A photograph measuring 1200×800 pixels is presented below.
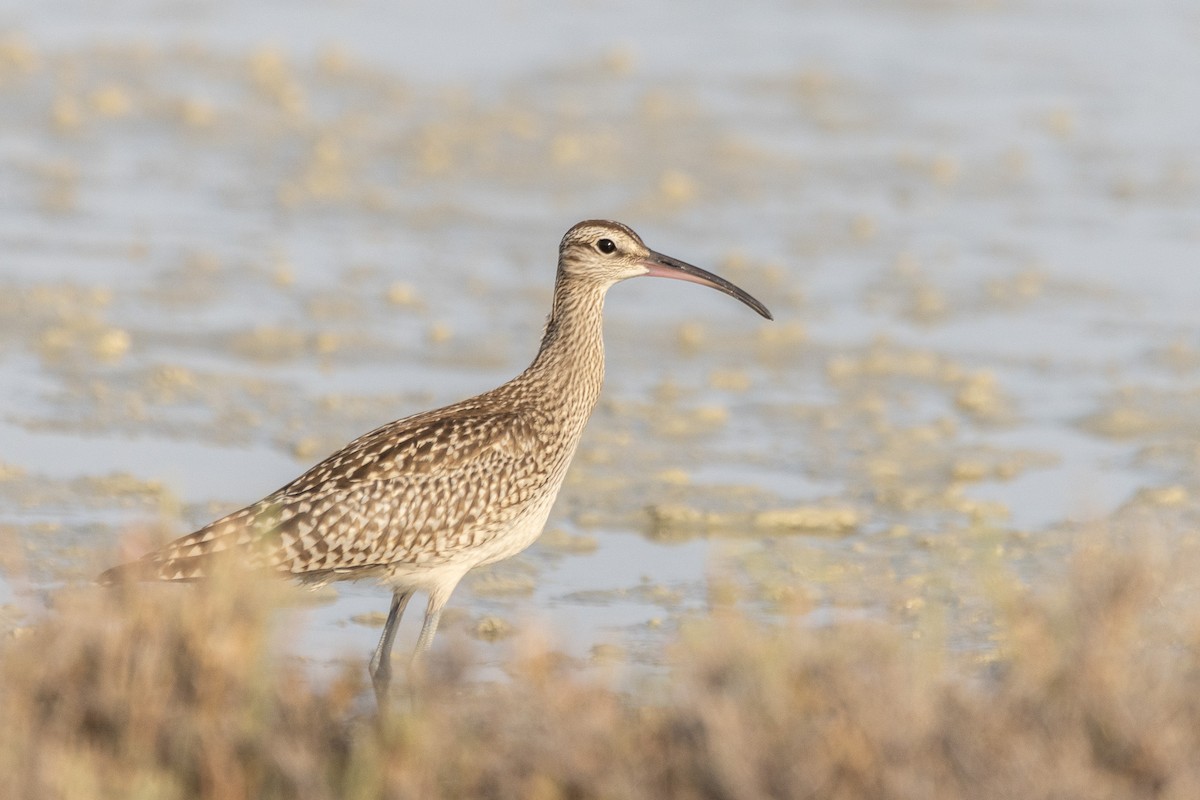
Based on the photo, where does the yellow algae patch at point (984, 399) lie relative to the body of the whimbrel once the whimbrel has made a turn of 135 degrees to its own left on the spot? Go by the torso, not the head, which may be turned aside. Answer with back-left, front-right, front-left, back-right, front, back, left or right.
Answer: right

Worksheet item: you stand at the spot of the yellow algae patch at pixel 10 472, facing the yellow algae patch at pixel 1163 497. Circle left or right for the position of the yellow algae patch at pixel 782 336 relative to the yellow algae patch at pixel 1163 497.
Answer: left

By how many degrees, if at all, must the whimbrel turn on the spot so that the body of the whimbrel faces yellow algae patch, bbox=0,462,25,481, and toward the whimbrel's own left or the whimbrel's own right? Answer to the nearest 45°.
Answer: approximately 135° to the whimbrel's own left

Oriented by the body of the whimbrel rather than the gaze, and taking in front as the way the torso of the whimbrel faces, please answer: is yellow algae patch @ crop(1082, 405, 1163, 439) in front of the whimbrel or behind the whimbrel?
in front

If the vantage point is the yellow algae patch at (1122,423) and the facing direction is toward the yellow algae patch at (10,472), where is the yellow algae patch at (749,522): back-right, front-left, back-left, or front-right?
front-left

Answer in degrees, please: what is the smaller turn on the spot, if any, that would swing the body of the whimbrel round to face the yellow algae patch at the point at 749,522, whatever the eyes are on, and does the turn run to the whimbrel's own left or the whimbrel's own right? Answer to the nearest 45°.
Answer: approximately 45° to the whimbrel's own left

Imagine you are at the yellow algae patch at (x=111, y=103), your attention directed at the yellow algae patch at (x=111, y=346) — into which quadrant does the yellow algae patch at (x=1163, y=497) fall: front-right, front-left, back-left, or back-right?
front-left

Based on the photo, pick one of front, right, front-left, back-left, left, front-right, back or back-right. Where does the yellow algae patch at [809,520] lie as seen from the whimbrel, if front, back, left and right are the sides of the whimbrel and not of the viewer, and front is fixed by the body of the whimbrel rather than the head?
front-left

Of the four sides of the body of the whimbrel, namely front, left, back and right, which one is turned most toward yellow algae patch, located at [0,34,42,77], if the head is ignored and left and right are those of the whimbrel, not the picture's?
left

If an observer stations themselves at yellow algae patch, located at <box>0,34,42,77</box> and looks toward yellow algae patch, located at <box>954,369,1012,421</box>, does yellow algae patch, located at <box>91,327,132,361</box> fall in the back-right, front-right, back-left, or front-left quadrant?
front-right

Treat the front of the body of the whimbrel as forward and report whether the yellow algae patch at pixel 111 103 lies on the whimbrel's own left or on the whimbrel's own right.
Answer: on the whimbrel's own left

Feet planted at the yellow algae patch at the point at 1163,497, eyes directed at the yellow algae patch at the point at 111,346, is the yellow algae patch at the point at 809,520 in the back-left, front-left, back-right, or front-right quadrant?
front-left

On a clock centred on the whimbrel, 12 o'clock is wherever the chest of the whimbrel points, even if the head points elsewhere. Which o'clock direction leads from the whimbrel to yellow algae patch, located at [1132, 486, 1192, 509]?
The yellow algae patch is roughly at 11 o'clock from the whimbrel.

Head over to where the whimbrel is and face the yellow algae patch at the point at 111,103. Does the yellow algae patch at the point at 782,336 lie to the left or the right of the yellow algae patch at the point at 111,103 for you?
right

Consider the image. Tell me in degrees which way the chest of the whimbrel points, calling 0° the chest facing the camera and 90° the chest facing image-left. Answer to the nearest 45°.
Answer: approximately 270°

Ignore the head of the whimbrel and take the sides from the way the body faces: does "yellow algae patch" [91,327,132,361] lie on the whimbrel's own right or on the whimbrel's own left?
on the whimbrel's own left
